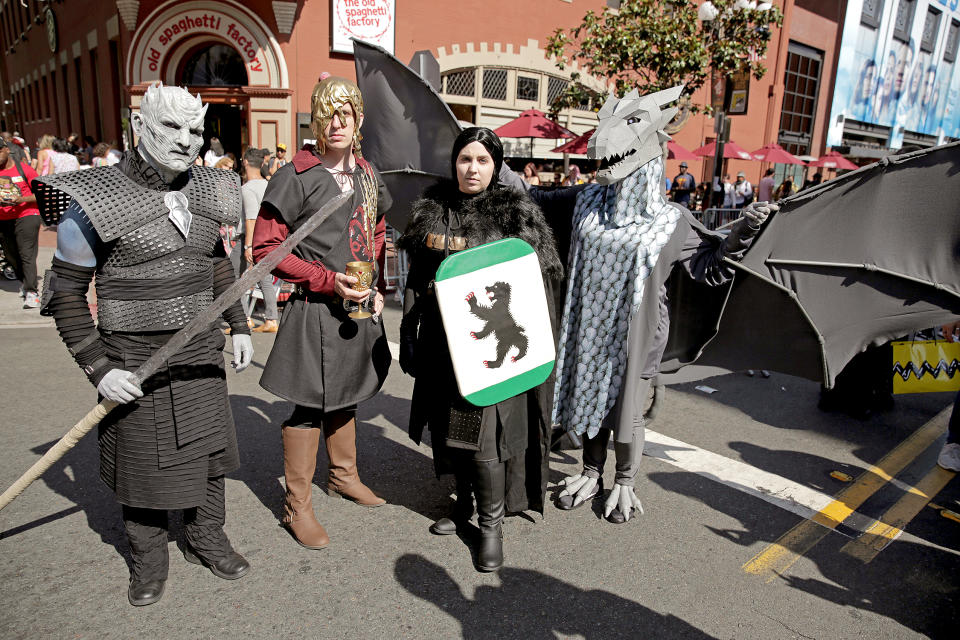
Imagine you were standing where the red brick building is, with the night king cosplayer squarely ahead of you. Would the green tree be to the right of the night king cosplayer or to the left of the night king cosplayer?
left

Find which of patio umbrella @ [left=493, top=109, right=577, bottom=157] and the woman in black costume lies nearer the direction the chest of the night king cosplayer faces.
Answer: the woman in black costume

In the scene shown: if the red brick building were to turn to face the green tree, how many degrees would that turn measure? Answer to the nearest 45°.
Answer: approximately 45° to its left

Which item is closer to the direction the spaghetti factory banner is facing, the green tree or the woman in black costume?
the woman in black costume

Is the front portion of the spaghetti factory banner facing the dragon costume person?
yes

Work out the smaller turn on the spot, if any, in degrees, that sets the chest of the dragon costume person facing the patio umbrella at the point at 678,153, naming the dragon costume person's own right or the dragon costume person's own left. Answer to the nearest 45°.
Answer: approximately 135° to the dragon costume person's own right
